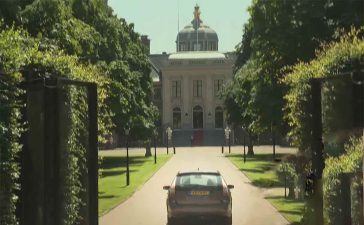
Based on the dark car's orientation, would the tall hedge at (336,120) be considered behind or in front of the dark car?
behind

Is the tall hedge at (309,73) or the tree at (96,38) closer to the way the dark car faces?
the tree

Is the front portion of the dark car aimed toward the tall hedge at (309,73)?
no

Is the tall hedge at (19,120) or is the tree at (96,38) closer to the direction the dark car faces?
the tree

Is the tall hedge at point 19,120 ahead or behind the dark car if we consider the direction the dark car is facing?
behind

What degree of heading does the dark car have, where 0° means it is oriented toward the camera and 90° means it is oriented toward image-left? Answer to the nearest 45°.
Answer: approximately 180°

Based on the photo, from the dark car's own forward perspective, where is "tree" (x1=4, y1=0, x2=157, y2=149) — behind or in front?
in front

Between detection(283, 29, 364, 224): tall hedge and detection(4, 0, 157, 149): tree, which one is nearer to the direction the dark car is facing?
the tree
